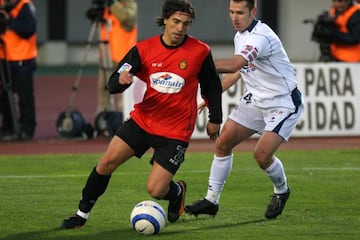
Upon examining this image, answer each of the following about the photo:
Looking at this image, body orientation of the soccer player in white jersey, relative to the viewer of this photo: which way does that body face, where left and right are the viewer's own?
facing the viewer and to the left of the viewer

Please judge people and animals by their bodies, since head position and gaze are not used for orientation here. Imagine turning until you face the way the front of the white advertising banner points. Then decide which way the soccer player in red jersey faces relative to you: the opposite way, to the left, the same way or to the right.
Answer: the same way

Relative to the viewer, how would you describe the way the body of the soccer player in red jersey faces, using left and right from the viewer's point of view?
facing the viewer

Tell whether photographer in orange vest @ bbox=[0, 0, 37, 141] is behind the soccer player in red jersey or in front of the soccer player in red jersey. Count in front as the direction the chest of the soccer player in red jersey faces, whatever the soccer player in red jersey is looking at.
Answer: behind

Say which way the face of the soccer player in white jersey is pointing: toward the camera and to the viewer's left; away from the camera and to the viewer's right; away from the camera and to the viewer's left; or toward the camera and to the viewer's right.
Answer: toward the camera and to the viewer's left

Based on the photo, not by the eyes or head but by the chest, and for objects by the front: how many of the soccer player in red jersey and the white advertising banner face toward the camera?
2

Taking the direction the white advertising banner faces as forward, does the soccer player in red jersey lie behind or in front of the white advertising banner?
in front

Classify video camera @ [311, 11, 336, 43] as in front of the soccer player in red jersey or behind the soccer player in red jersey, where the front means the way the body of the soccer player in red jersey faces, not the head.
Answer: behind

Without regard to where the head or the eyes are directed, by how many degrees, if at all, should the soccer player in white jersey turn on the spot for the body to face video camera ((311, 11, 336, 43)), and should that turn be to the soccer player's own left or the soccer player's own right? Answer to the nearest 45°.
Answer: approximately 135° to the soccer player's own right

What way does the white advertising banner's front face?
toward the camera
